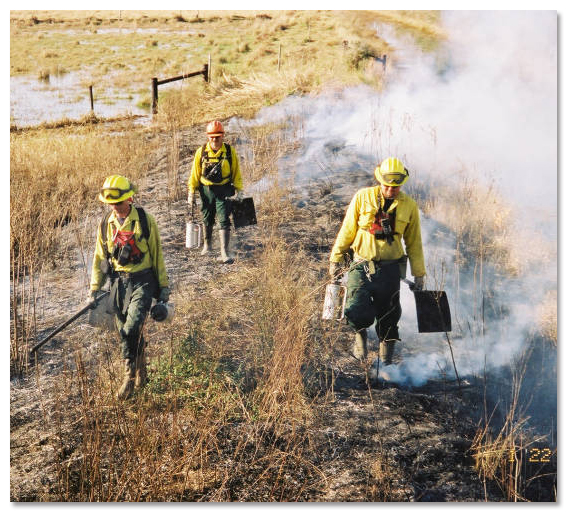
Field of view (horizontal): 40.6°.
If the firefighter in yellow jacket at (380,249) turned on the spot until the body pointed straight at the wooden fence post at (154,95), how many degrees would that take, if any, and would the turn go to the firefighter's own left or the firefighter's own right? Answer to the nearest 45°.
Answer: approximately 135° to the firefighter's own right

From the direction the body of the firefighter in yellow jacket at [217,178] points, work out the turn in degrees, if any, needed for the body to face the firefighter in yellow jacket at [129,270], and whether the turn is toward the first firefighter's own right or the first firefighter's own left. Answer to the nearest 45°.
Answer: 0° — they already face them

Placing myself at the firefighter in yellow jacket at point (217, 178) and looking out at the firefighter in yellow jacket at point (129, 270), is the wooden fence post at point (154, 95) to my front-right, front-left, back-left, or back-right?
back-right

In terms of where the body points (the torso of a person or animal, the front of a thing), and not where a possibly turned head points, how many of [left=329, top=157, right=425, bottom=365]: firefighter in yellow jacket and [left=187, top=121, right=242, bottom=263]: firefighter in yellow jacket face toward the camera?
2

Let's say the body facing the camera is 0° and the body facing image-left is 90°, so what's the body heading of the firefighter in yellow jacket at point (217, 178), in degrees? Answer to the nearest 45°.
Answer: approximately 0°

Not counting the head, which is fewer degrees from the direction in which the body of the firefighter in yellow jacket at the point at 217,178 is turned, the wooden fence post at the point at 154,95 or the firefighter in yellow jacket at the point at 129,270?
the firefighter in yellow jacket

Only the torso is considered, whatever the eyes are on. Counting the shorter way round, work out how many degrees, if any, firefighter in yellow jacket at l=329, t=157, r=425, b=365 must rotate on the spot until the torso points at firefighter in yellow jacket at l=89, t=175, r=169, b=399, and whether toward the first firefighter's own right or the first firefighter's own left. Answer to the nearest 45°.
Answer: approximately 90° to the first firefighter's own right

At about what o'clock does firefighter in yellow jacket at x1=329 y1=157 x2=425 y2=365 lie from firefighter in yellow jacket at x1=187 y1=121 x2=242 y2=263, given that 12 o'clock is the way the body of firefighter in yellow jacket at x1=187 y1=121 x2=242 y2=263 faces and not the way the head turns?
firefighter in yellow jacket at x1=329 y1=157 x2=425 y2=365 is roughly at 11 o'clock from firefighter in yellow jacket at x1=187 y1=121 x2=242 y2=263.

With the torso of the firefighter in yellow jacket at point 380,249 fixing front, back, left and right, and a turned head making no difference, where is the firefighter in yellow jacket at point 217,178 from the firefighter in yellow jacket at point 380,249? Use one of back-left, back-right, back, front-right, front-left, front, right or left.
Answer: back-right

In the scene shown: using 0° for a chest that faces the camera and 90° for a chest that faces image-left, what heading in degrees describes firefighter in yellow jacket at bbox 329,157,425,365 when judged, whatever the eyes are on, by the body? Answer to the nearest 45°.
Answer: approximately 0°
